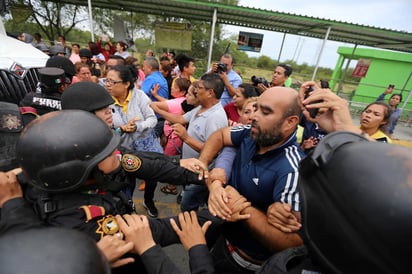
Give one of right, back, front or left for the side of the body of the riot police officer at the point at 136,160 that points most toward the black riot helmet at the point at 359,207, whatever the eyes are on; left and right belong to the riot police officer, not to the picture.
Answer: right

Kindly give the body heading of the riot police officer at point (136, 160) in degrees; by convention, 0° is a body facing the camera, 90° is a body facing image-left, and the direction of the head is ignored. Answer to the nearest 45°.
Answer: approximately 270°

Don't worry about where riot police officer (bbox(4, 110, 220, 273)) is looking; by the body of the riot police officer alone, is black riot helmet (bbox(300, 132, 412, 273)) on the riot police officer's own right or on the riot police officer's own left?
on the riot police officer's own right

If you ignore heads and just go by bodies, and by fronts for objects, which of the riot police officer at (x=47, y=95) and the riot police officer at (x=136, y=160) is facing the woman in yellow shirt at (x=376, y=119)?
the riot police officer at (x=136, y=160)

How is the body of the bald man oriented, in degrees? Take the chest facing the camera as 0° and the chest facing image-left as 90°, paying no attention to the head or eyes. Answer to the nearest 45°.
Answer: approximately 45°

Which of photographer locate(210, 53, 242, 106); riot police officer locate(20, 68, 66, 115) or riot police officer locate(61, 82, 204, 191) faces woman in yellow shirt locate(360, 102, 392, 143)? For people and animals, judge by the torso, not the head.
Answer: riot police officer locate(61, 82, 204, 191)

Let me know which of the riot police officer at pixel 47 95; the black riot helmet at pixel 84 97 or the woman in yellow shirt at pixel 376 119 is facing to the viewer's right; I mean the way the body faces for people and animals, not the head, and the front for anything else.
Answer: the black riot helmet

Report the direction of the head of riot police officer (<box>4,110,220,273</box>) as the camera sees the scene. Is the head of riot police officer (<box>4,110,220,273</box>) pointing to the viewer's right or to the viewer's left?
to the viewer's right

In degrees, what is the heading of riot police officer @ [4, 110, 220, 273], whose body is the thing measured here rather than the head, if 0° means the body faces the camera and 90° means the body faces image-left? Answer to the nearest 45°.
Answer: approximately 225°

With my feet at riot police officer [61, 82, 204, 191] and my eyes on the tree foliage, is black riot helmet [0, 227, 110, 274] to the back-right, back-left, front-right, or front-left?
back-left

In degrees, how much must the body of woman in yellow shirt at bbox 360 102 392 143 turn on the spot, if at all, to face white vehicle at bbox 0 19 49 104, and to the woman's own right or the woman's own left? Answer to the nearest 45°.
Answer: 0° — they already face it
